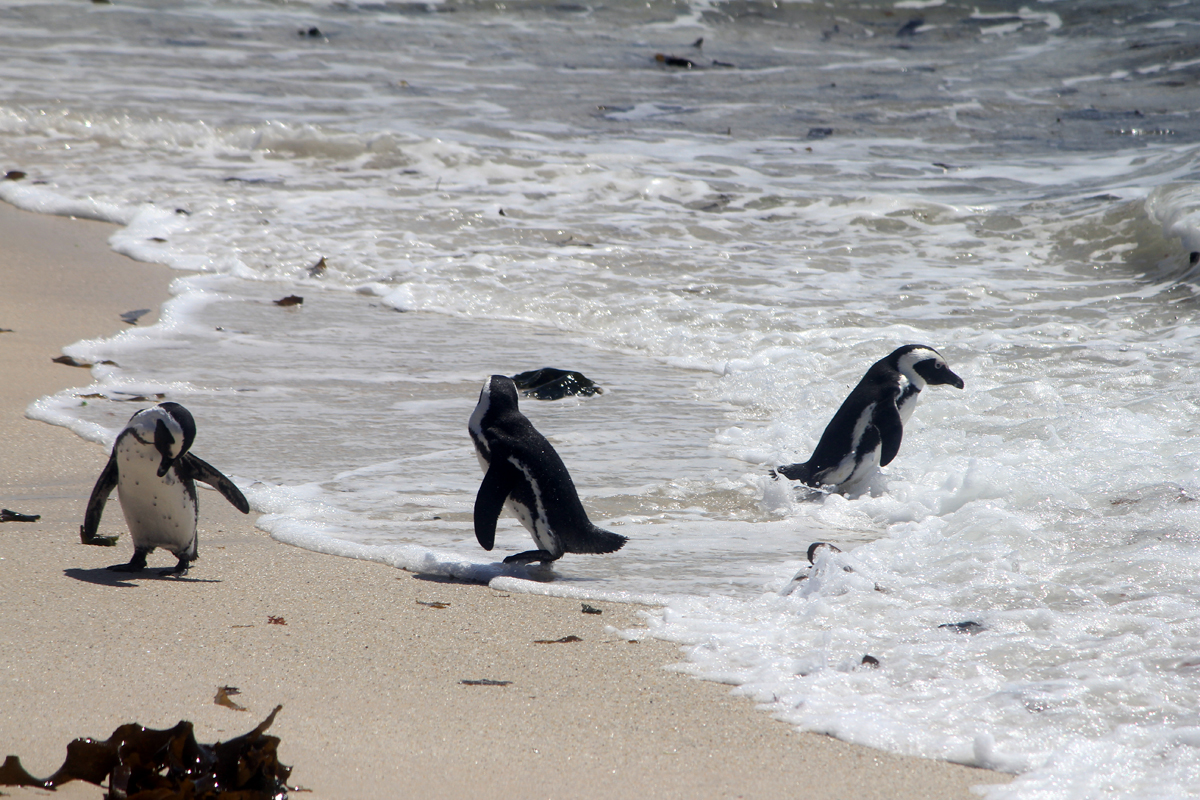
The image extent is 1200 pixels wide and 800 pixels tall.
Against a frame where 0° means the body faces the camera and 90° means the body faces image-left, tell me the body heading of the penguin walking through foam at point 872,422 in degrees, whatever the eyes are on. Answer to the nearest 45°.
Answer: approximately 270°

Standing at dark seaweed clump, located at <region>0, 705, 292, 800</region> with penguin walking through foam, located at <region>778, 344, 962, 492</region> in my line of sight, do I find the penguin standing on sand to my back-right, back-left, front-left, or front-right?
front-left

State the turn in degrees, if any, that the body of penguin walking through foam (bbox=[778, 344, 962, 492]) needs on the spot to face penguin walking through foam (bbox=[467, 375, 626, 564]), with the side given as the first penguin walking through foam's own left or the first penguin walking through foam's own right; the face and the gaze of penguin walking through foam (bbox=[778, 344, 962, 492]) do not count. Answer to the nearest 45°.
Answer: approximately 135° to the first penguin walking through foam's own right

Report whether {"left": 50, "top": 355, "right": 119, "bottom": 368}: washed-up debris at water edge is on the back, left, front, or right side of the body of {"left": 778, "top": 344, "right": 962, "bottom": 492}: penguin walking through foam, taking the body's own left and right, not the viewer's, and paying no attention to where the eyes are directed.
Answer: back

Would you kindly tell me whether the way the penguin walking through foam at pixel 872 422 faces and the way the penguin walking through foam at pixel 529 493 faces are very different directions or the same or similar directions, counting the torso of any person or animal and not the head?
very different directions

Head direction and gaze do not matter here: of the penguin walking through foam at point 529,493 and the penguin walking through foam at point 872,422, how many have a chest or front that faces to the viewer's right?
1
